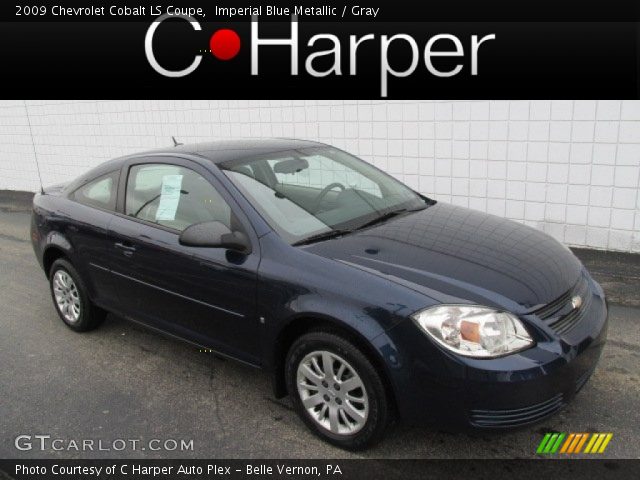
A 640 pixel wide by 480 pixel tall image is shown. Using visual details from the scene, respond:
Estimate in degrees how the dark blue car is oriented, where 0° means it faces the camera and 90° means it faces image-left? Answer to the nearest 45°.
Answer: approximately 315°
